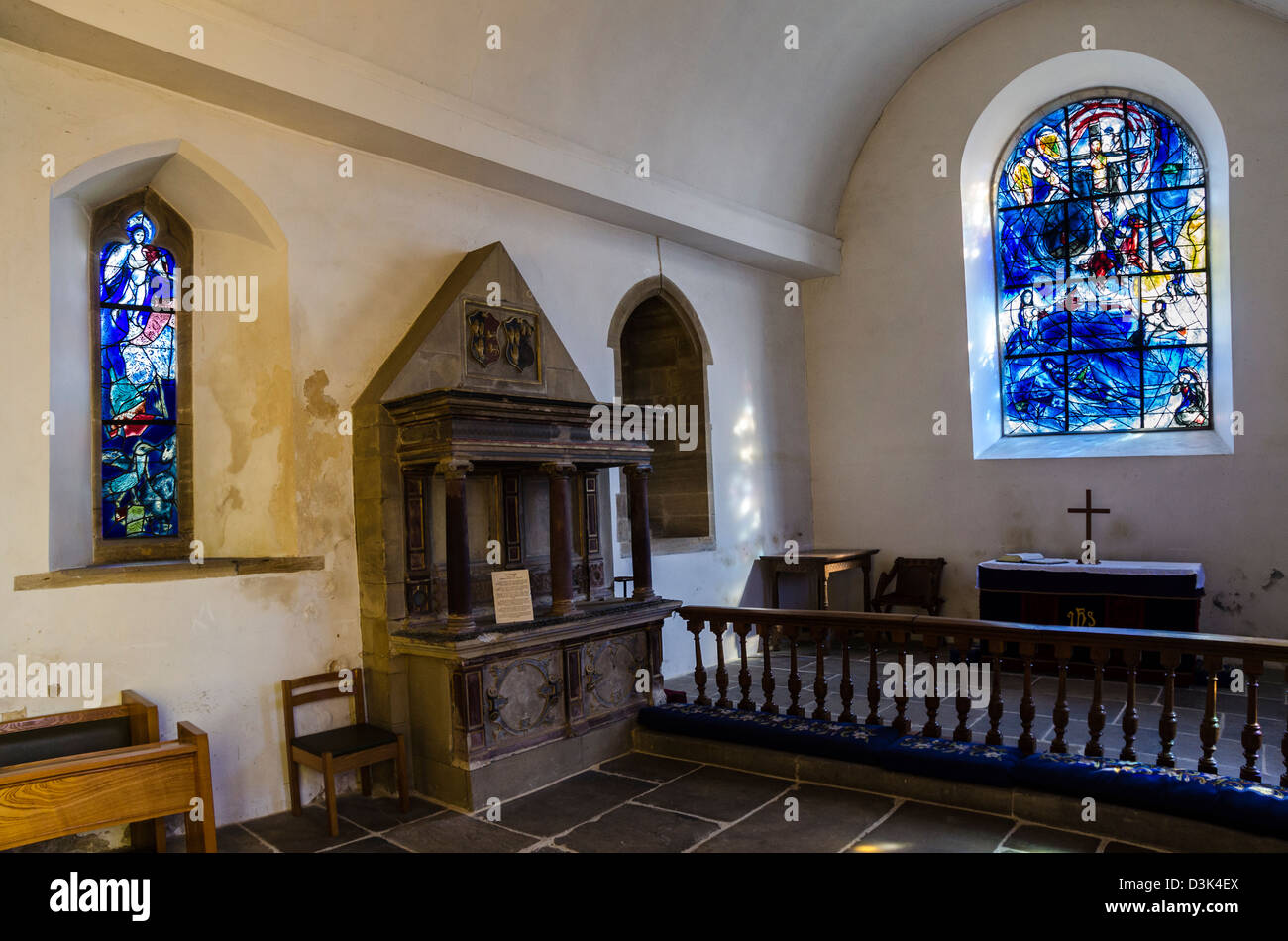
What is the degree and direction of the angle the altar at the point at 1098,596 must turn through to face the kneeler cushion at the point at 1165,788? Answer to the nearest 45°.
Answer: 0° — it already faces it

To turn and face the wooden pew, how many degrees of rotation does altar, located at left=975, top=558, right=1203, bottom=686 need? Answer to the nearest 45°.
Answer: approximately 45° to its right

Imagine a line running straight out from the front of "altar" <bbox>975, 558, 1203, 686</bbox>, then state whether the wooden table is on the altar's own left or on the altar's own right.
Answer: on the altar's own right

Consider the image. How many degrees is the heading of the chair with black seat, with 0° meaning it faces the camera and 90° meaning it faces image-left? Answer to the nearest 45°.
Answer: approximately 315°

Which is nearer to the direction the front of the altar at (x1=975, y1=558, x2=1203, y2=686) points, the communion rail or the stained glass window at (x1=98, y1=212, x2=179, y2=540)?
the communion rail

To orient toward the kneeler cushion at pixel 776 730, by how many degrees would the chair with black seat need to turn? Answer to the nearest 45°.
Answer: approximately 45° to its left

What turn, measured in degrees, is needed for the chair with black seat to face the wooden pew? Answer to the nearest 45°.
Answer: approximately 90° to its right

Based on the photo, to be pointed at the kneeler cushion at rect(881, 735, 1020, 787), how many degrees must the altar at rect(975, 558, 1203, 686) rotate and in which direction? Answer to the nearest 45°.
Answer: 0° — it already faces it
